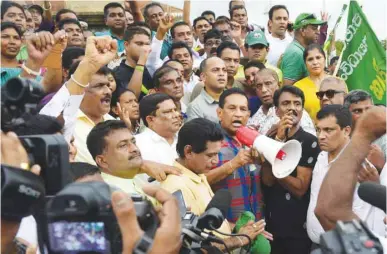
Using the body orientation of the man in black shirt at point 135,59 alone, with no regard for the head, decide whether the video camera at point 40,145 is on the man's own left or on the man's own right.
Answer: on the man's own right

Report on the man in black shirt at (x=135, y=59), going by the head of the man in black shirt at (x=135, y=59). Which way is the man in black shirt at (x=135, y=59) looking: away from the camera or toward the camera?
toward the camera

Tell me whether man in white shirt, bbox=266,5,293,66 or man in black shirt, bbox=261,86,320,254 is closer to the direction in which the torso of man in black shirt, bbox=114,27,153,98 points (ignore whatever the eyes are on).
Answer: the man in black shirt

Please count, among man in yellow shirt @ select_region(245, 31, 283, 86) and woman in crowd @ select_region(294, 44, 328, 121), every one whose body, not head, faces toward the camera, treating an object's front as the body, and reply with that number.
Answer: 2

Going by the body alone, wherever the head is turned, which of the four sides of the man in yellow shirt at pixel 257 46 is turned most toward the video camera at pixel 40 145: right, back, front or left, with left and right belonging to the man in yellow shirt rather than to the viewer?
front

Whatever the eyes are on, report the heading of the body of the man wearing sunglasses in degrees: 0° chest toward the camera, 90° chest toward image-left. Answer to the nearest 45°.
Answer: approximately 45°

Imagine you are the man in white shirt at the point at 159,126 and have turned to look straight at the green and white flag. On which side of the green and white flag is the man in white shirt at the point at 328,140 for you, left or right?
right

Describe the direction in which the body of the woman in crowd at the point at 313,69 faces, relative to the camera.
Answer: toward the camera

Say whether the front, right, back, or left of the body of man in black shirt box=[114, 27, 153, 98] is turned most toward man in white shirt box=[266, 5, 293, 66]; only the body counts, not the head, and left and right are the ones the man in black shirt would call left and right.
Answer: left

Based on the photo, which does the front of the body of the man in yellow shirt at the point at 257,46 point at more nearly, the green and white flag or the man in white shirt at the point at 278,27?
the green and white flag

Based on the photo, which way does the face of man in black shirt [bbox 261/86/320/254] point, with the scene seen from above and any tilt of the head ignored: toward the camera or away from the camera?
toward the camera

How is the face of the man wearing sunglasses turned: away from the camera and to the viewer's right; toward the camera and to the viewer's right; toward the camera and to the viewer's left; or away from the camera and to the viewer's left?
toward the camera and to the viewer's left

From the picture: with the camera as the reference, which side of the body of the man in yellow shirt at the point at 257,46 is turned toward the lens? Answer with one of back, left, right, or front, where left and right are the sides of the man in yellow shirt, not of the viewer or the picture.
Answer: front

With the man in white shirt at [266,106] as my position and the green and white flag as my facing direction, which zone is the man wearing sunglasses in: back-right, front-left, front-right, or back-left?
front-right

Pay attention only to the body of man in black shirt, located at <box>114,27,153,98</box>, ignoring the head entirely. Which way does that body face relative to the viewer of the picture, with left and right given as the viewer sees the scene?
facing the viewer and to the right of the viewer

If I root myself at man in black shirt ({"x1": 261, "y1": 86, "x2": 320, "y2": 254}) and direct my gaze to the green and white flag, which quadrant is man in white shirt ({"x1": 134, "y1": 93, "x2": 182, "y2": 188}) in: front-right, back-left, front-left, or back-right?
back-left
